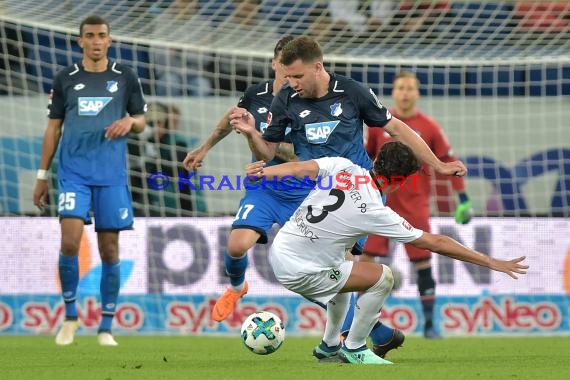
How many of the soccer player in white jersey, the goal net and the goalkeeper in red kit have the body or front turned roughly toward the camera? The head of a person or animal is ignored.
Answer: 2

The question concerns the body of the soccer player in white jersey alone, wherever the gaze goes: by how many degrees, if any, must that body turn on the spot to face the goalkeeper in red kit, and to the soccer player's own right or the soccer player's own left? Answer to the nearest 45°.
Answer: approximately 45° to the soccer player's own left

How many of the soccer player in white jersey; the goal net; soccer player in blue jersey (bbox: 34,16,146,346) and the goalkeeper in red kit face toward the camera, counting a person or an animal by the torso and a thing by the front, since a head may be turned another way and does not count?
3

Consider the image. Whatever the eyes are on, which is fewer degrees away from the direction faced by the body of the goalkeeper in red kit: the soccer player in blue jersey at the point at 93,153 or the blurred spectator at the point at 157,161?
the soccer player in blue jersey

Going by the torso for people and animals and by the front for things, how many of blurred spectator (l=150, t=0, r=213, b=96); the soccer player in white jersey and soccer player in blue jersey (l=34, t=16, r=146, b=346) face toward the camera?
2

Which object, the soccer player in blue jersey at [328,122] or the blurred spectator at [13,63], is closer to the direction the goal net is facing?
the soccer player in blue jersey
